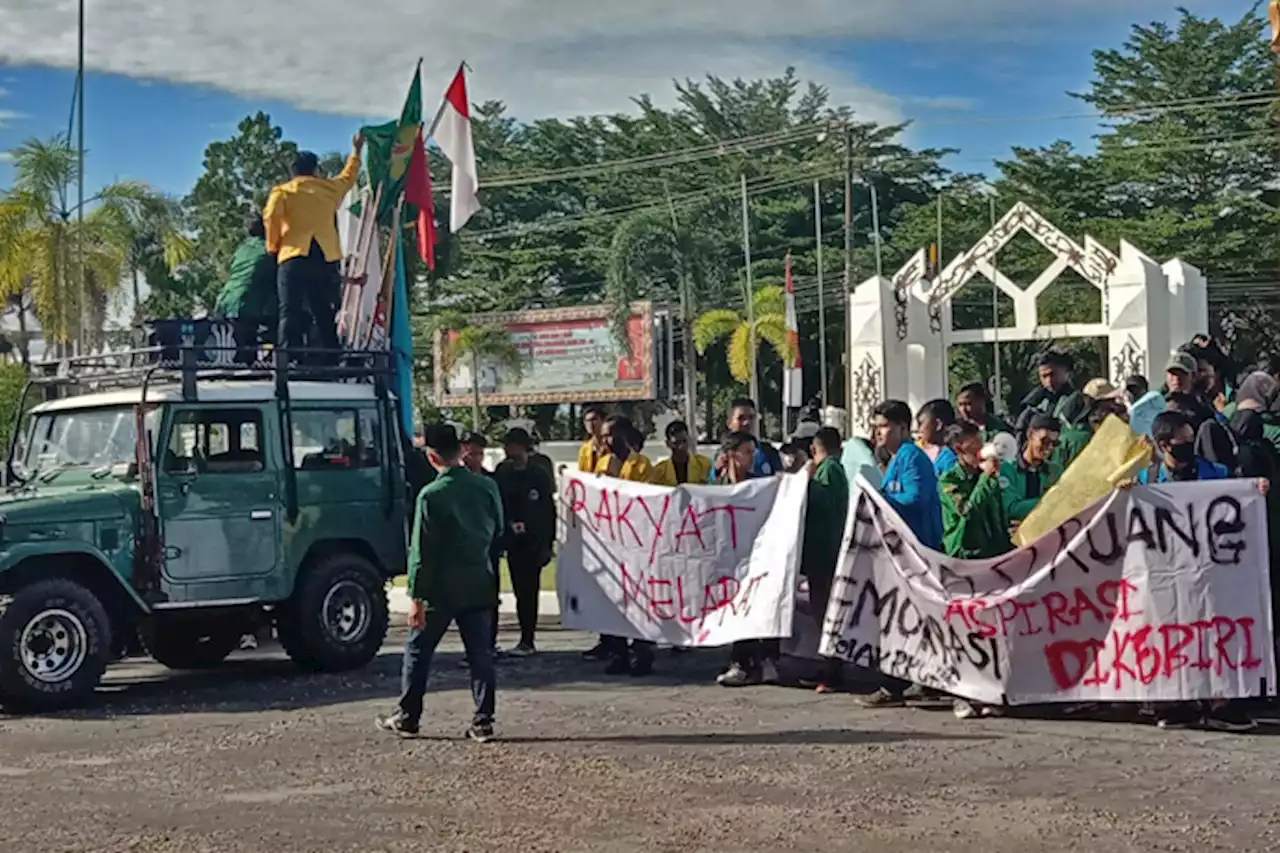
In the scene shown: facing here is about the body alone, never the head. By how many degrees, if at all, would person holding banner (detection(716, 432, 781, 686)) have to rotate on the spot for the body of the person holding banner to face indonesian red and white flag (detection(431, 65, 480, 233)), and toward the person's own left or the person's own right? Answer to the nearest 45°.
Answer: approximately 90° to the person's own right

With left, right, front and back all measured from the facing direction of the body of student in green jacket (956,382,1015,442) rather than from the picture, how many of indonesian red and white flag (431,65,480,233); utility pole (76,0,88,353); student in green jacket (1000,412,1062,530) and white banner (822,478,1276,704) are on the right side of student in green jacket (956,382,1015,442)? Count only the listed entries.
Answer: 2

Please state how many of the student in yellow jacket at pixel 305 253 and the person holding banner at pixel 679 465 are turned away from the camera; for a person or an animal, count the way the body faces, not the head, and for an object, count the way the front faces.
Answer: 1

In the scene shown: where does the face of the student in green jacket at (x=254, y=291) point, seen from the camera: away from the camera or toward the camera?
away from the camera

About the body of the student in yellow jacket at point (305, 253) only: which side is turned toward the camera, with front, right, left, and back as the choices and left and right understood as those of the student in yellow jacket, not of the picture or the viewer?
back

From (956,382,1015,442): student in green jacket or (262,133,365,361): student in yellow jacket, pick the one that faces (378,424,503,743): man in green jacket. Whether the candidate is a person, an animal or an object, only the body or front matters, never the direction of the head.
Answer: the student in green jacket

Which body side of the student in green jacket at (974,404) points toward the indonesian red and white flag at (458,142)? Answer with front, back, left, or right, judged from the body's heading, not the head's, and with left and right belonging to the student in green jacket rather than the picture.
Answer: right

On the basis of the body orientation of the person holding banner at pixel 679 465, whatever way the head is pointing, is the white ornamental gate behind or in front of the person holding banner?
behind

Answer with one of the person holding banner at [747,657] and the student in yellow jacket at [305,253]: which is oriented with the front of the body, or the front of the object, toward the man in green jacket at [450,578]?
the person holding banner

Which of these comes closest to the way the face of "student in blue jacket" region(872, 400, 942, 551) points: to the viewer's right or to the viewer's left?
to the viewer's left
